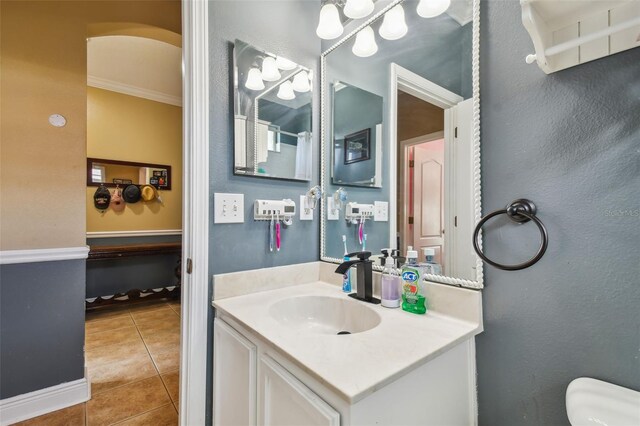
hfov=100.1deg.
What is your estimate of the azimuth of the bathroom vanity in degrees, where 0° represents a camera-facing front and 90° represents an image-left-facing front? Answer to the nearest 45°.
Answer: approximately 45°

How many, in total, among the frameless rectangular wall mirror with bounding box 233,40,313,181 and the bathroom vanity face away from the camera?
0

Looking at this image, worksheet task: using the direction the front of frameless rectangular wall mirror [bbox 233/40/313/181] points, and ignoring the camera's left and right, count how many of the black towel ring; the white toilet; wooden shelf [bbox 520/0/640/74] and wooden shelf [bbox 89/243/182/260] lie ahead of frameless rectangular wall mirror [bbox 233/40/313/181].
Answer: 3

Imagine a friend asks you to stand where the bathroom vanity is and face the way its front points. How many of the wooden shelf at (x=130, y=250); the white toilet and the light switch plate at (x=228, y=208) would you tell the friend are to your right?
2

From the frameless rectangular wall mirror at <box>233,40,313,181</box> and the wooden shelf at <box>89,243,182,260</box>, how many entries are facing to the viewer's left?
0

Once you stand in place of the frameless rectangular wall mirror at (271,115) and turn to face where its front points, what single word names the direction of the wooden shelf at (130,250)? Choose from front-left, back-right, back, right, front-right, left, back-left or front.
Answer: back

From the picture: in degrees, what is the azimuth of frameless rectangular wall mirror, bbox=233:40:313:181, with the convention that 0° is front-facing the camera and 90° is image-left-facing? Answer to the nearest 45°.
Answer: approximately 315°

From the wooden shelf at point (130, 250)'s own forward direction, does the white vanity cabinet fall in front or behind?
in front

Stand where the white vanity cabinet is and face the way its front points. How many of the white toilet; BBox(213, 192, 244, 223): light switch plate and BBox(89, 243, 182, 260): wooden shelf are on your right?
2
